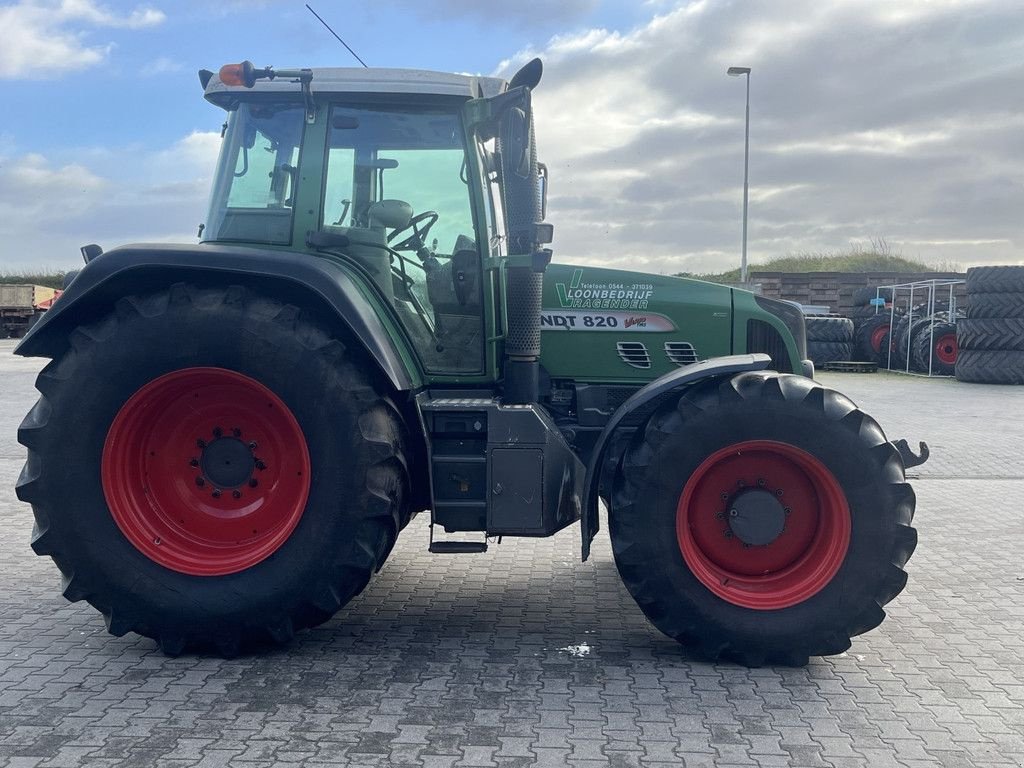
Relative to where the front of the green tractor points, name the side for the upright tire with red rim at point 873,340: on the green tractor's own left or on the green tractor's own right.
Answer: on the green tractor's own left

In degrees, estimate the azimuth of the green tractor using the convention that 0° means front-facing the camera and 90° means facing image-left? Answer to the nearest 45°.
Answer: approximately 270°
